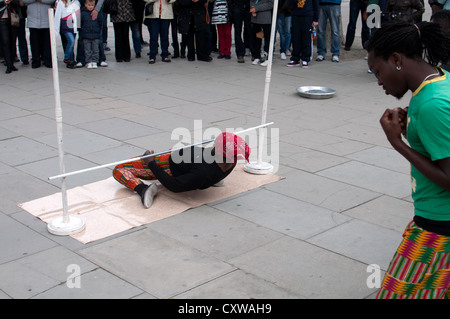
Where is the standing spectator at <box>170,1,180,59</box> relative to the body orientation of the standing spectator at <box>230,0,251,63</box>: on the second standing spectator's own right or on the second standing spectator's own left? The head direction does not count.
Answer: on the second standing spectator's own right

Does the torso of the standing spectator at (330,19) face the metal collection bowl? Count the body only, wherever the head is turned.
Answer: yes

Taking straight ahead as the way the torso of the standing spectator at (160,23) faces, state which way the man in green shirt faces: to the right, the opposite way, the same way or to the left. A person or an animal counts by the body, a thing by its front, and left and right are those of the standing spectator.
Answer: to the right

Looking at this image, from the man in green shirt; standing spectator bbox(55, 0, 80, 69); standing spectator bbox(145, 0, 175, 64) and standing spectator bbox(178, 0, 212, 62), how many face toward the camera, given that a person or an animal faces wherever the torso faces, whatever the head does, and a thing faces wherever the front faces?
3

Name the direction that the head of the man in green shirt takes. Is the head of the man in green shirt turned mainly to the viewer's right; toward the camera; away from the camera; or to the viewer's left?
to the viewer's left

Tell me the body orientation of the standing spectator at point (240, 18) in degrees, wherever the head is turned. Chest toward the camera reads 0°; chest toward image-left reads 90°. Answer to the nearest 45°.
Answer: approximately 0°

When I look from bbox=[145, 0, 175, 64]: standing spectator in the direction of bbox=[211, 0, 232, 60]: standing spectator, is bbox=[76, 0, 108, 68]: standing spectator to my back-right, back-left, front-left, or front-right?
back-right

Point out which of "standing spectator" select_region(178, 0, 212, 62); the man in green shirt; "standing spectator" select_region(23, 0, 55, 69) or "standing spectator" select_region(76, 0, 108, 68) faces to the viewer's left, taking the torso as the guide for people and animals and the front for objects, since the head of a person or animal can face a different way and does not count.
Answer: the man in green shirt

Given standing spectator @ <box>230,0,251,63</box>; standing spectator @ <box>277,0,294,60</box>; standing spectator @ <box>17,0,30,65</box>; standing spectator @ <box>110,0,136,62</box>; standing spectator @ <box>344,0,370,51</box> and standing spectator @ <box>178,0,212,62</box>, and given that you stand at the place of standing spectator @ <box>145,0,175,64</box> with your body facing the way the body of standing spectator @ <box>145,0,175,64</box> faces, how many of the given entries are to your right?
2

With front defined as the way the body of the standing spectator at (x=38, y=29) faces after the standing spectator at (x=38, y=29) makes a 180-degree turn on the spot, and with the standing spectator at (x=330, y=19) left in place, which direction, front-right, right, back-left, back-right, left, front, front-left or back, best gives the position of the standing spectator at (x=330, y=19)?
right

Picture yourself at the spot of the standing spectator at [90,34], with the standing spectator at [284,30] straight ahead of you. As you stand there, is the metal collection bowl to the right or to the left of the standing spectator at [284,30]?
right
